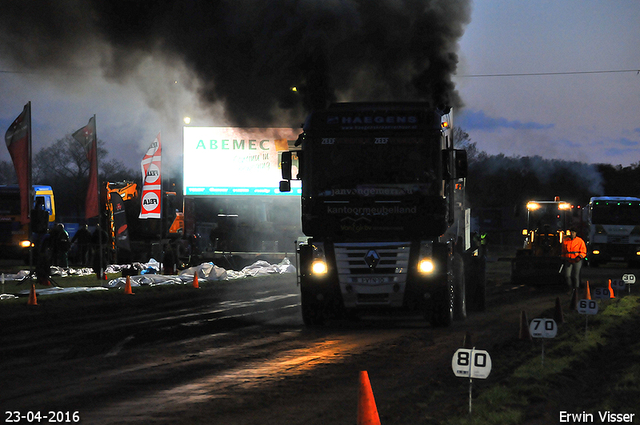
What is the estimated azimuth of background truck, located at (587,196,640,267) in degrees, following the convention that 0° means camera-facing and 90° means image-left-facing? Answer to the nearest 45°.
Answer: approximately 0°

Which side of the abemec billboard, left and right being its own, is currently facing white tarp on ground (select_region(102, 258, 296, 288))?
front

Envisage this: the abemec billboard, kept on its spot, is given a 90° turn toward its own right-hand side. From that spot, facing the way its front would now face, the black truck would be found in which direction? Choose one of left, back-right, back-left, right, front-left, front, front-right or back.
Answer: left

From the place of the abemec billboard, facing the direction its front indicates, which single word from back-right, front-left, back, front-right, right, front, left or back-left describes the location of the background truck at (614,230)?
left

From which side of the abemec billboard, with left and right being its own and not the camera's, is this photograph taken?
front

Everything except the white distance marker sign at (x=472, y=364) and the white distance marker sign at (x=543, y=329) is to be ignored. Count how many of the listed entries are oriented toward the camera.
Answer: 2

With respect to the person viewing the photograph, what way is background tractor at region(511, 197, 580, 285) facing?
facing the viewer

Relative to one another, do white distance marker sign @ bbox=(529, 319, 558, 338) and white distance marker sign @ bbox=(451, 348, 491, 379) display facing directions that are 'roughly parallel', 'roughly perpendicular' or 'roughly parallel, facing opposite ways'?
roughly parallel

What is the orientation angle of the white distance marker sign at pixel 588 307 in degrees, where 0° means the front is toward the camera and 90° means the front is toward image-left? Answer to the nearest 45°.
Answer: approximately 0°

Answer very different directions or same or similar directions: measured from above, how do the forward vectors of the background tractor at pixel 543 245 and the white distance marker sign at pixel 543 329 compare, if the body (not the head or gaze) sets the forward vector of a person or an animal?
same or similar directions

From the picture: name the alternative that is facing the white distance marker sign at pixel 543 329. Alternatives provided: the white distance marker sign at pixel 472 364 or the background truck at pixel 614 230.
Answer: the background truck

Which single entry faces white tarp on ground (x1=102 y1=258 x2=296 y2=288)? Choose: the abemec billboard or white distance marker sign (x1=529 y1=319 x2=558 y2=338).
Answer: the abemec billboard

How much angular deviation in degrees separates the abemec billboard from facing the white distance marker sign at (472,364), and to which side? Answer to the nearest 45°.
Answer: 0° — it already faces it

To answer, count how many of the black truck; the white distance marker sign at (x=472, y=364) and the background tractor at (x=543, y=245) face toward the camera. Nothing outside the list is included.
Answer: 3

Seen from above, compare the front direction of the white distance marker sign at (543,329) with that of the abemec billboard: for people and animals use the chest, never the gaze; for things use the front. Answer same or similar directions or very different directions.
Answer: same or similar directions

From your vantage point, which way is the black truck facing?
toward the camera
